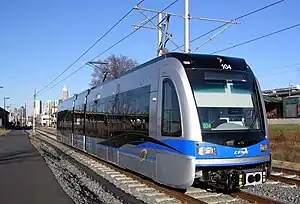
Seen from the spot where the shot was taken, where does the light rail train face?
facing the viewer and to the right of the viewer

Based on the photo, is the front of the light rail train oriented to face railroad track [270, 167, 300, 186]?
no
